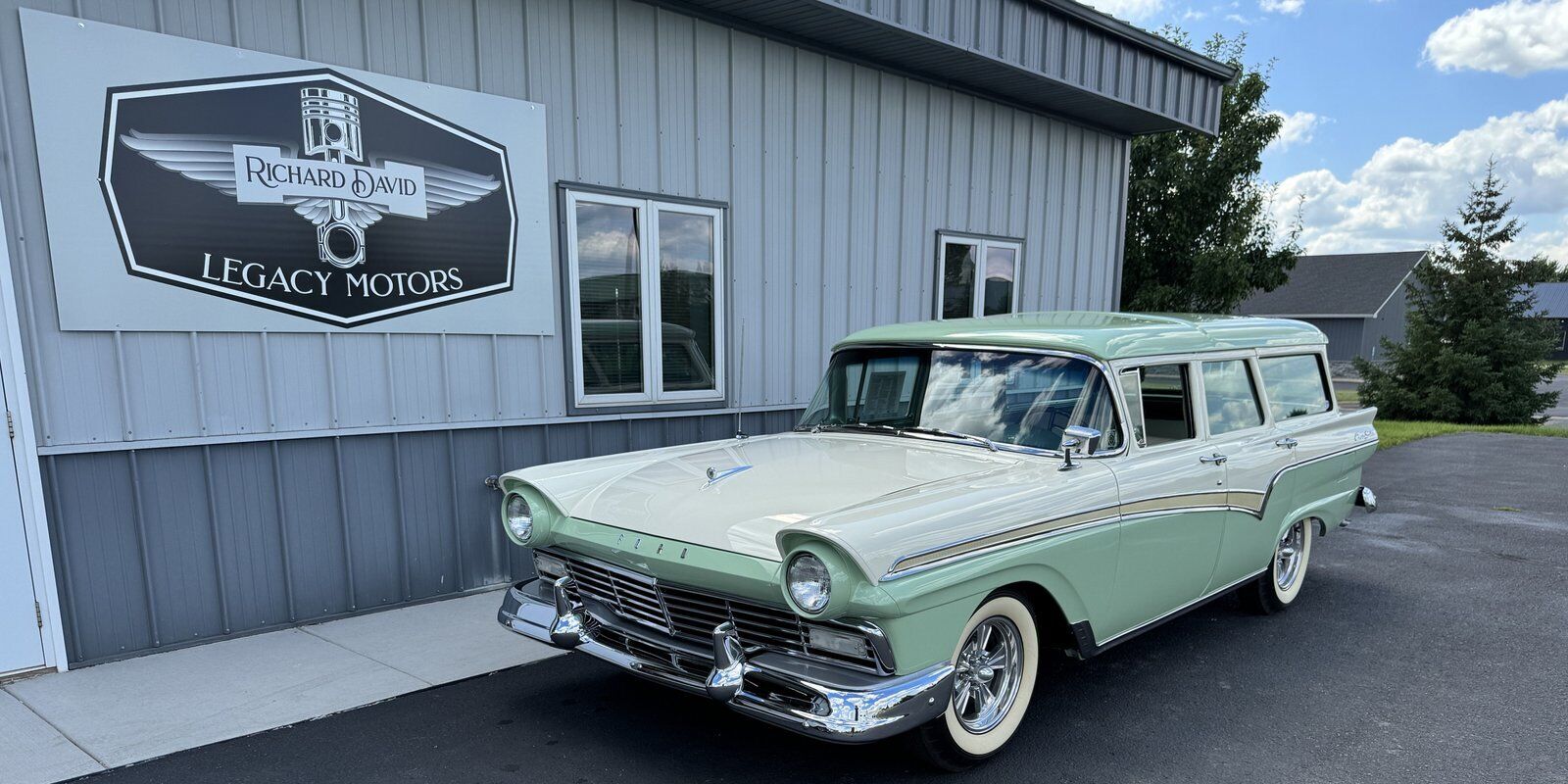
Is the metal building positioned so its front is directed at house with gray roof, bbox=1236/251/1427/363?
no

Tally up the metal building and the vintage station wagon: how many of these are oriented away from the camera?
0

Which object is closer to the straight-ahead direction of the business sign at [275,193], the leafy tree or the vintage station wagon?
the vintage station wagon

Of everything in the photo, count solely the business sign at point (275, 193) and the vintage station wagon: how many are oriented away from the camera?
0

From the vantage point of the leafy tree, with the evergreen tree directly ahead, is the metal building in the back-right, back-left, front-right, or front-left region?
back-right

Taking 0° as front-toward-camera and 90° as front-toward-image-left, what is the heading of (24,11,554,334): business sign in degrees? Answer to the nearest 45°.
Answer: approximately 315°

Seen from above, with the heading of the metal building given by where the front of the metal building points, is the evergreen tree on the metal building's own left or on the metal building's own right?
on the metal building's own left

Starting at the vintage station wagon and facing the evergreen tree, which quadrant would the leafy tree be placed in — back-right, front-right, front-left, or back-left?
front-left

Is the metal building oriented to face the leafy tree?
no

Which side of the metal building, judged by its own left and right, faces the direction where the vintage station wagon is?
front

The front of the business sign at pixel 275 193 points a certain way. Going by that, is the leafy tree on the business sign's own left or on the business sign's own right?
on the business sign's own left

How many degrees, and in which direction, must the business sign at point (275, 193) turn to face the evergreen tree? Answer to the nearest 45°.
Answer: approximately 45° to its left

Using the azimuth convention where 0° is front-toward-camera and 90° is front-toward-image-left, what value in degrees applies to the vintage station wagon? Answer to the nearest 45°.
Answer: approximately 45°

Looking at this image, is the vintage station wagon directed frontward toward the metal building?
no

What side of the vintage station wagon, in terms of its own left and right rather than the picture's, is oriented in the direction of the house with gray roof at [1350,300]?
back
